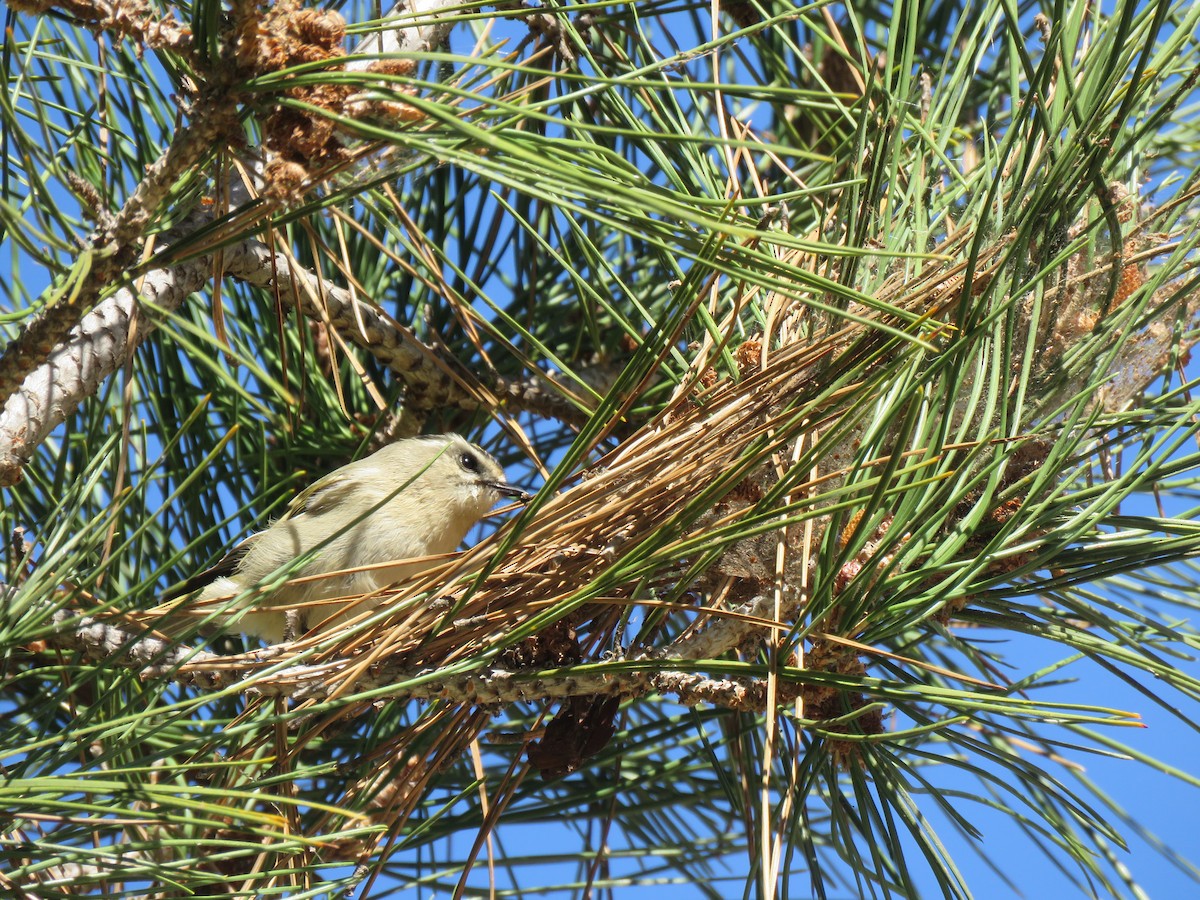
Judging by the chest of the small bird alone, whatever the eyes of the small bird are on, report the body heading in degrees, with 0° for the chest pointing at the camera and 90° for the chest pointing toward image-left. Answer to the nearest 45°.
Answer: approximately 270°
